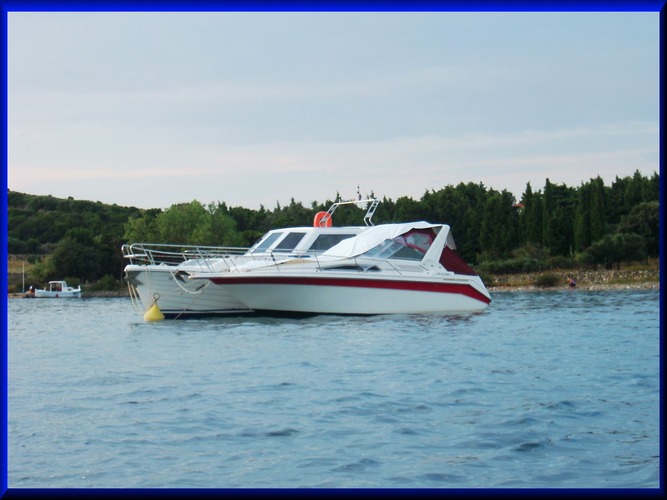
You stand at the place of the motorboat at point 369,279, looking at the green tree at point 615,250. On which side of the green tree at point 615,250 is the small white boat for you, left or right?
left

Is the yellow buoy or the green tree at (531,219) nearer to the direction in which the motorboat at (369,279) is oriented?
the yellow buoy

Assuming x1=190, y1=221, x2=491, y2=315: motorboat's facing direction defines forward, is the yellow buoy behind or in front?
in front

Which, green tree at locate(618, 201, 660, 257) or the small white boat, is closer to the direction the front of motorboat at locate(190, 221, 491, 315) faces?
the small white boat

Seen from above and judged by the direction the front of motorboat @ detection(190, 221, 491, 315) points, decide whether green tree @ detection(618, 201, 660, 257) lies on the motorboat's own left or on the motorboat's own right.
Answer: on the motorboat's own right

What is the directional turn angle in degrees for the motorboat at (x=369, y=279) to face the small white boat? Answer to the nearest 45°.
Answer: approximately 45° to its right

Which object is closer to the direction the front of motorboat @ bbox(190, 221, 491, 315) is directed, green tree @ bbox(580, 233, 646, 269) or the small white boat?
the small white boat

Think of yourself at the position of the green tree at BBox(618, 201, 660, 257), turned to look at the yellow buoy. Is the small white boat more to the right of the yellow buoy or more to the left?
right

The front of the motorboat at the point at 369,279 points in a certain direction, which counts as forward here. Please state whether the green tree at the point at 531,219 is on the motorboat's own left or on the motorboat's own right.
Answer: on the motorboat's own right

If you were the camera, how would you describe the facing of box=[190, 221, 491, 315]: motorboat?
facing to the left of the viewer

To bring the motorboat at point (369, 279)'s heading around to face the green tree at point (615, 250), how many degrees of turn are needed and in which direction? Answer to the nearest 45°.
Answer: approximately 135° to its right

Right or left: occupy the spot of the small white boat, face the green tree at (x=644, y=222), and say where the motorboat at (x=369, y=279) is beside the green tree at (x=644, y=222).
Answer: right
